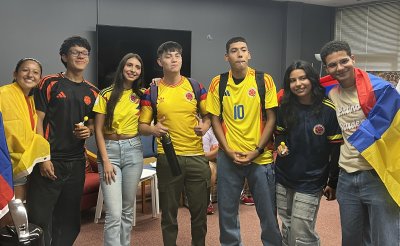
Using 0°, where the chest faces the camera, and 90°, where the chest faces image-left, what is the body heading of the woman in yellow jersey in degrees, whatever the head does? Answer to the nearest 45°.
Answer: approximately 315°

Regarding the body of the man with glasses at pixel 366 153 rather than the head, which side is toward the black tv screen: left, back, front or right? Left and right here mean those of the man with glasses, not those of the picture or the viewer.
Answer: right

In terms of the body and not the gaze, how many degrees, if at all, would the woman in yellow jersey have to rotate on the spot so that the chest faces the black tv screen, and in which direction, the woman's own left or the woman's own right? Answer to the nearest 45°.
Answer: approximately 135° to the woman's own left

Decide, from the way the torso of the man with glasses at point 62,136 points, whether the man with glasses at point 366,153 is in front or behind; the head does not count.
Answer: in front

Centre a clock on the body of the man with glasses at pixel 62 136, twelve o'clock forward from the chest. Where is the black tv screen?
The black tv screen is roughly at 8 o'clock from the man with glasses.

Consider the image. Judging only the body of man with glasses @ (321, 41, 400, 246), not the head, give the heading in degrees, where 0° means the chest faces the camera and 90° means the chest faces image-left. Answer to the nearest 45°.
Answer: approximately 45°
